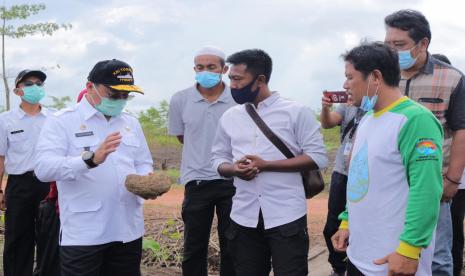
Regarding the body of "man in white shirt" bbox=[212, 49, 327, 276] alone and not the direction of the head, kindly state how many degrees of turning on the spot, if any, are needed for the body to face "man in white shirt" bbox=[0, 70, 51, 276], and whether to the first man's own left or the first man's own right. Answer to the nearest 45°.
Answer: approximately 90° to the first man's own right

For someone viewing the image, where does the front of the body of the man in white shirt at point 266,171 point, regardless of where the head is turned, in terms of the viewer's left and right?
facing the viewer and to the left of the viewer

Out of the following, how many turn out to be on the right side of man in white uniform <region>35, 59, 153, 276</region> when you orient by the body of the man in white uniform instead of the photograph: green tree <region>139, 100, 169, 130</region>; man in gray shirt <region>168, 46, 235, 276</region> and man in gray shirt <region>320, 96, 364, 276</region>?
0

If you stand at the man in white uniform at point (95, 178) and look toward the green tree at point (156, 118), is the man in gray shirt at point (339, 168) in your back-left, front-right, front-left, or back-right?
front-right

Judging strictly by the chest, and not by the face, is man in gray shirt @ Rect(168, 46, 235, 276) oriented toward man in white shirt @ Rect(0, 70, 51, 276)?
no

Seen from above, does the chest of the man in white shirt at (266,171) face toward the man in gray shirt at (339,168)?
no

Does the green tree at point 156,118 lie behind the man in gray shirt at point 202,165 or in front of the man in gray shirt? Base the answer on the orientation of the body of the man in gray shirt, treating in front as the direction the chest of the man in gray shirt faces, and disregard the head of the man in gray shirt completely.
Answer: behind

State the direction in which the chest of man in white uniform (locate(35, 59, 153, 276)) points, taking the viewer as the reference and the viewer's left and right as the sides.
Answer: facing the viewer and to the right of the viewer

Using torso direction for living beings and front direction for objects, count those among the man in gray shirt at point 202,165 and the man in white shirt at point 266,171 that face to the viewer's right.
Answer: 0

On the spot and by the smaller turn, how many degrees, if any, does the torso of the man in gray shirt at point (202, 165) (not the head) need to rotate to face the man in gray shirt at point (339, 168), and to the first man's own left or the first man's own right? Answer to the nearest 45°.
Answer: approximately 90° to the first man's own left

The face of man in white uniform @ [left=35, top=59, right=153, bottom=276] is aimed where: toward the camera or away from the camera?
toward the camera

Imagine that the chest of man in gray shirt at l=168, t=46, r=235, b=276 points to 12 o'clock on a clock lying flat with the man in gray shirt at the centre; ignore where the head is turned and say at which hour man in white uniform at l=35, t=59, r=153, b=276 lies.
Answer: The man in white uniform is roughly at 1 o'clock from the man in gray shirt.

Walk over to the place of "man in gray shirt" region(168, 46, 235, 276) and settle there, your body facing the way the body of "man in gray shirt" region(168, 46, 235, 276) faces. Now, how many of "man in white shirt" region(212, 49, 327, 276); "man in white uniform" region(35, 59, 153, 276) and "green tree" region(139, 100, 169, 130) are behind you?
1

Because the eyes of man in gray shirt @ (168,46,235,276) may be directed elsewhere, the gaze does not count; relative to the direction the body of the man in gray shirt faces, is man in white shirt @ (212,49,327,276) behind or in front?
in front

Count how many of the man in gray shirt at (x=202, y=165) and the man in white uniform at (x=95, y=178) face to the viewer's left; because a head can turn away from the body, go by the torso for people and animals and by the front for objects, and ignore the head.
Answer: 0

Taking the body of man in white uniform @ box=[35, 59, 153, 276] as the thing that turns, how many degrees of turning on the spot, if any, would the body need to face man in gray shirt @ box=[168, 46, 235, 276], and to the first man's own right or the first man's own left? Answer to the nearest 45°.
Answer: approximately 90° to the first man's own left

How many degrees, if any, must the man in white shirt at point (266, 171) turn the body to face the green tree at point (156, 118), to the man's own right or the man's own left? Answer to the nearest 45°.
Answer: approximately 135° to the man's own right

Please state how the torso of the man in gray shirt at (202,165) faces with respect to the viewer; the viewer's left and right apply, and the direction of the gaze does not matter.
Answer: facing the viewer

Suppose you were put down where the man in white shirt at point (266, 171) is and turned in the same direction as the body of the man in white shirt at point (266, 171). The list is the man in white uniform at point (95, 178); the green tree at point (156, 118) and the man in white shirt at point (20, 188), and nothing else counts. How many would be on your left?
0

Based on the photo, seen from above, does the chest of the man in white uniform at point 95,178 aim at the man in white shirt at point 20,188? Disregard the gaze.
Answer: no
